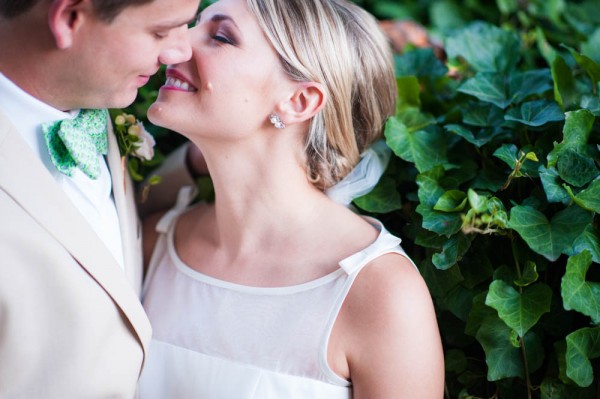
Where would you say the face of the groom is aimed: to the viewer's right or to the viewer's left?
to the viewer's right

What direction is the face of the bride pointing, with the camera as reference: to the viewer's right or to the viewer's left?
to the viewer's left

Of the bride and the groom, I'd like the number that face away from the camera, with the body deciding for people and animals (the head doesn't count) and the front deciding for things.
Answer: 0

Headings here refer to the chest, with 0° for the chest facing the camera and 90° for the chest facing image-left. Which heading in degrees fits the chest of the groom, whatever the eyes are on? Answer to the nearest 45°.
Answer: approximately 315°

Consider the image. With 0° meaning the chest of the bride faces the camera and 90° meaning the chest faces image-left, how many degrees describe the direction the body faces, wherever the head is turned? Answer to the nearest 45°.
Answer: approximately 45°
